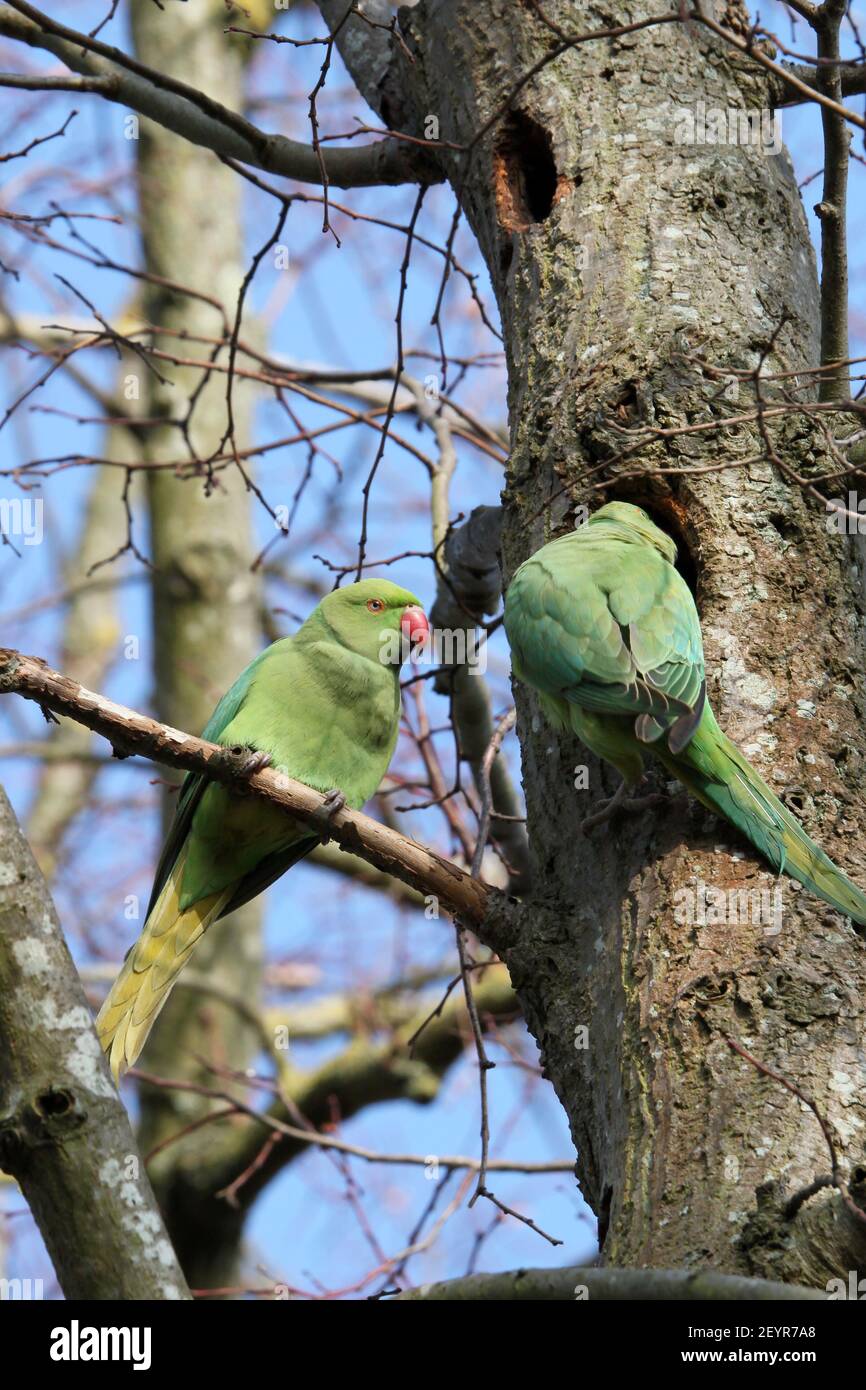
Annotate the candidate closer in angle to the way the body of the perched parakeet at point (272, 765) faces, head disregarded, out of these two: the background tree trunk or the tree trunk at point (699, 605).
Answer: the tree trunk

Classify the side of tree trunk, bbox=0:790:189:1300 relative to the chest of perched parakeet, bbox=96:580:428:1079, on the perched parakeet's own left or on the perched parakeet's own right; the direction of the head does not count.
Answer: on the perched parakeet's own right

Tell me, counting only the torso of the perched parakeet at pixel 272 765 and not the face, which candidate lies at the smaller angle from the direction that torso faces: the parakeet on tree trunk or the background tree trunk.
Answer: the parakeet on tree trunk

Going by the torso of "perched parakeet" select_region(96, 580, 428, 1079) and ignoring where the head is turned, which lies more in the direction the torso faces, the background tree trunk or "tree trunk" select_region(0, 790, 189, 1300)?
the tree trunk

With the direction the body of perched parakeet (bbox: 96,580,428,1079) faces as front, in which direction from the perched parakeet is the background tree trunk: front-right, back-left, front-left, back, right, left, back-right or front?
back-left

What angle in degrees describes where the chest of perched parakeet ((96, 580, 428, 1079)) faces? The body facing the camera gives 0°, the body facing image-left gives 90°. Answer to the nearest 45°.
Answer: approximately 315°
